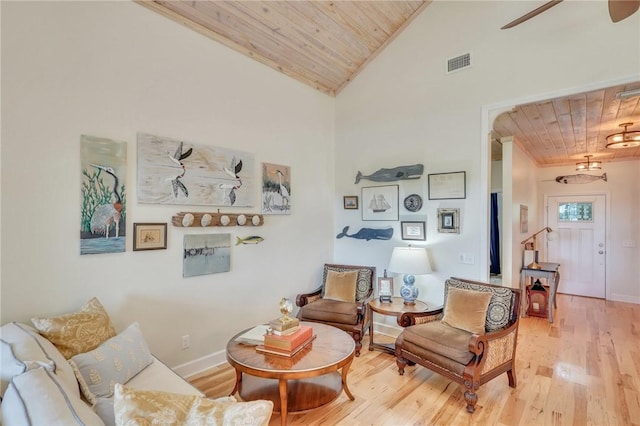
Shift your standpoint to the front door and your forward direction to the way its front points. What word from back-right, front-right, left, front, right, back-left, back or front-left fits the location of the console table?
front

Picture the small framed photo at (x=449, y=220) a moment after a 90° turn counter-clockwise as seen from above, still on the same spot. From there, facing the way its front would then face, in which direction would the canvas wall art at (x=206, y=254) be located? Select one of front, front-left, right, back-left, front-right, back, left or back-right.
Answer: back-right

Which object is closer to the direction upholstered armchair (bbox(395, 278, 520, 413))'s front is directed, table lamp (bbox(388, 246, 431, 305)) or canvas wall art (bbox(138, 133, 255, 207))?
the canvas wall art

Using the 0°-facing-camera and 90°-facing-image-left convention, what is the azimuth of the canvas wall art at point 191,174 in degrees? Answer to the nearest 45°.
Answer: approximately 315°

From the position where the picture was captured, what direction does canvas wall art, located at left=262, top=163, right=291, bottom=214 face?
facing the viewer and to the right of the viewer

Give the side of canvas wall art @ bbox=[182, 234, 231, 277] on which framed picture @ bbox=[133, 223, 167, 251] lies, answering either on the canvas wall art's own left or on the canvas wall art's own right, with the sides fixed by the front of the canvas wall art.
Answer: on the canvas wall art's own right

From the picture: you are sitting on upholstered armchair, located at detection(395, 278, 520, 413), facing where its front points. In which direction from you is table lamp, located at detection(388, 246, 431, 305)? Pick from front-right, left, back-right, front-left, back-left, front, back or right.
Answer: right

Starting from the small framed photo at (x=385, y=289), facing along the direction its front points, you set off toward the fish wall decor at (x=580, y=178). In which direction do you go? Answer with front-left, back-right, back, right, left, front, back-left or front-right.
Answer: back-left

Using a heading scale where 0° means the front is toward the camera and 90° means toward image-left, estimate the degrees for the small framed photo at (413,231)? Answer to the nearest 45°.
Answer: approximately 0°

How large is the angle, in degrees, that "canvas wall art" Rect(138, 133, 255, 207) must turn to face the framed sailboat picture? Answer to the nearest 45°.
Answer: approximately 45° to its left

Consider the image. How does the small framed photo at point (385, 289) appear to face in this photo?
toward the camera

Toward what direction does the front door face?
toward the camera

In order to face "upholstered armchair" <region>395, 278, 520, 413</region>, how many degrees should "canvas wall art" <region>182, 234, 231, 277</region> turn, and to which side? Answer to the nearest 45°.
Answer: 0° — it already faces it

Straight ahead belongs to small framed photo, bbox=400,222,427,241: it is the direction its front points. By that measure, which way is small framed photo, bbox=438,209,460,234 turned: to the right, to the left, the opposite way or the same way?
the same way
